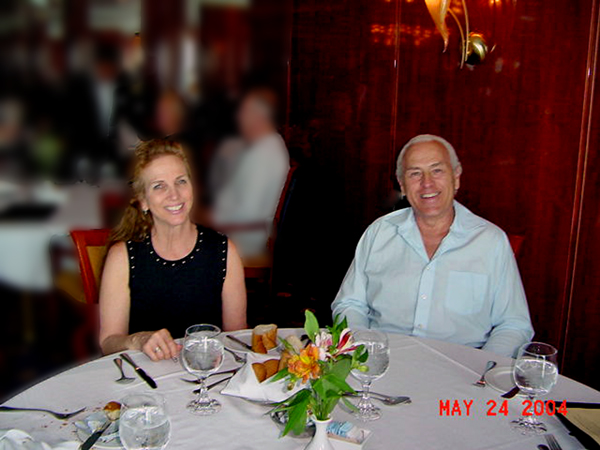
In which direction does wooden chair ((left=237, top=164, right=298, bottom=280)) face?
to the viewer's left

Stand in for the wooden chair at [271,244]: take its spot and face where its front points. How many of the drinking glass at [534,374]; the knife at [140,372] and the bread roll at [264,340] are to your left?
3

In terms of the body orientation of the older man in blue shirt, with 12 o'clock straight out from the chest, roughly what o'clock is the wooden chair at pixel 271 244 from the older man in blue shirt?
The wooden chair is roughly at 5 o'clock from the older man in blue shirt.

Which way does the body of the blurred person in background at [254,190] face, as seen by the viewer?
to the viewer's left

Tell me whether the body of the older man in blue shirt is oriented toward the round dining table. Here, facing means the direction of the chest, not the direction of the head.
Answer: yes

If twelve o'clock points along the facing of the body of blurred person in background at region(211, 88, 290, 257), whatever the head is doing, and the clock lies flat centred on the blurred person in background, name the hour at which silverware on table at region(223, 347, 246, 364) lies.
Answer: The silverware on table is roughly at 9 o'clock from the blurred person in background.

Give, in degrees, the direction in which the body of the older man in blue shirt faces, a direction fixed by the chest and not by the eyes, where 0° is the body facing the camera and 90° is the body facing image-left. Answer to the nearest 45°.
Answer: approximately 0°

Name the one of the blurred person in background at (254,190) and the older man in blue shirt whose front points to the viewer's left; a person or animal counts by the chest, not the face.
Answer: the blurred person in background

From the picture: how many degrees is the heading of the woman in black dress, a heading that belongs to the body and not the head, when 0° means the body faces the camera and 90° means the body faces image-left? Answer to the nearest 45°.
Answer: approximately 0°

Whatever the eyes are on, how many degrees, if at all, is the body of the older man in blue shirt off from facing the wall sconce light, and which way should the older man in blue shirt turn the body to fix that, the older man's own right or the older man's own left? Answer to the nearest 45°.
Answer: approximately 180°
